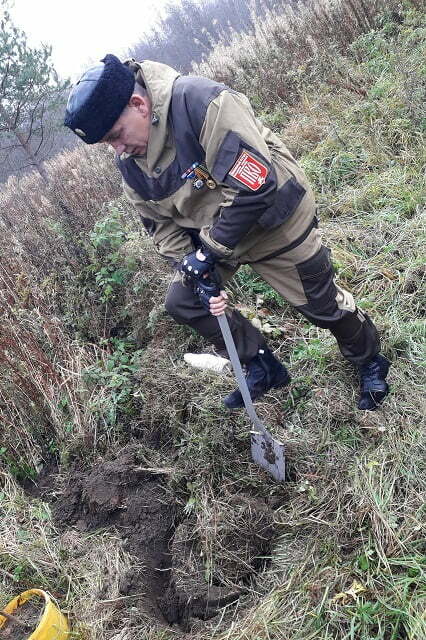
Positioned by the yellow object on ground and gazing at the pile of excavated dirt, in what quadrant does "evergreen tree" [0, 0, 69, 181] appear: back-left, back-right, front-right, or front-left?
front-left

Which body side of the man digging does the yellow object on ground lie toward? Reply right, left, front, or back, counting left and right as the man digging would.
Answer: front

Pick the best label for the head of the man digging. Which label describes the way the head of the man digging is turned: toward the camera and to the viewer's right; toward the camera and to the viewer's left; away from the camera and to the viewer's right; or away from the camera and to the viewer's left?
toward the camera and to the viewer's left

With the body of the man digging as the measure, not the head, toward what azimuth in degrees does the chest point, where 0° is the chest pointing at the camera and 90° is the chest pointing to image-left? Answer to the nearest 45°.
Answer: approximately 45°

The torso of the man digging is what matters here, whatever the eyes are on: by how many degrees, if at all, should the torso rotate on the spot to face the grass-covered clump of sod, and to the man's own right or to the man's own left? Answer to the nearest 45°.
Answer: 0° — they already face it

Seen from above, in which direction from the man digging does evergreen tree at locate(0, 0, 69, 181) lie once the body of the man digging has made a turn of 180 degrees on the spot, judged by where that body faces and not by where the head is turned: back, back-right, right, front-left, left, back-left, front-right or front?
front-left
